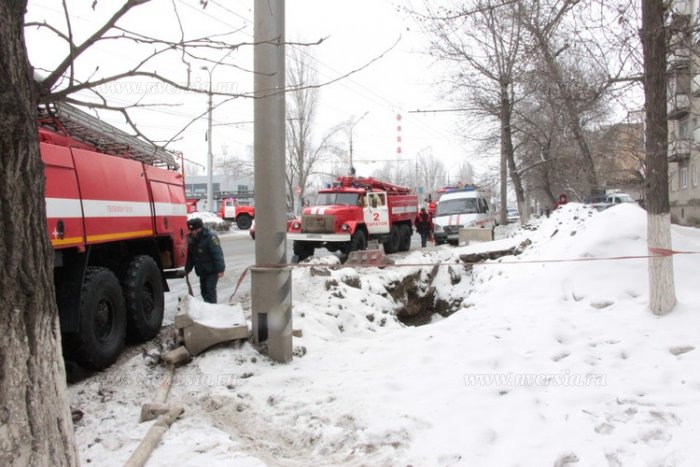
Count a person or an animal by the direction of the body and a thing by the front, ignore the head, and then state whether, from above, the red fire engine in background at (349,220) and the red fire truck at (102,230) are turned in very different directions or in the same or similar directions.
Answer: same or similar directions

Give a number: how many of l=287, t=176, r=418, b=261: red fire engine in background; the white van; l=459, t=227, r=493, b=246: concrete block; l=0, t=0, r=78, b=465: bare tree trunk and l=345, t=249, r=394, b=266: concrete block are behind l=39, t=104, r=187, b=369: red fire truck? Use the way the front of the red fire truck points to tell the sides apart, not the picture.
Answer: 4

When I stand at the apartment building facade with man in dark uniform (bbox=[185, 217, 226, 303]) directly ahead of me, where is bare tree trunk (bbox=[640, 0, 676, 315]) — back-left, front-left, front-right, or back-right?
front-left

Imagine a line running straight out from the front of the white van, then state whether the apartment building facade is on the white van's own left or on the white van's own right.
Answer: on the white van's own left

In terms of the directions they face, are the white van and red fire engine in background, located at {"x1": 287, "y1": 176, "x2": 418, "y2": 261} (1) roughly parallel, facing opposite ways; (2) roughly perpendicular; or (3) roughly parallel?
roughly parallel

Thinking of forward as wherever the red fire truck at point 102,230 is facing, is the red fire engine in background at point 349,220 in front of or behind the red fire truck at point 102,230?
behind

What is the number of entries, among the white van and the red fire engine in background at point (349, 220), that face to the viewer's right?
0

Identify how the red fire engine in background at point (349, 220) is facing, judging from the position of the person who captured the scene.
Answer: facing the viewer and to the left of the viewer

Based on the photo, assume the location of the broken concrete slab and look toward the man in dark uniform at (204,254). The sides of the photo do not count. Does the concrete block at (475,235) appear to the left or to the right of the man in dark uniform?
right

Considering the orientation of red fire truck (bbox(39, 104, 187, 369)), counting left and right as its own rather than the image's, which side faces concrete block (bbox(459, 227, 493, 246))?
back

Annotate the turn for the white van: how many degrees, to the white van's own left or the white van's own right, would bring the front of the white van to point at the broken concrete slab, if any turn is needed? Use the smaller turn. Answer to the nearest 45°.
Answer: approximately 45° to the white van's own left

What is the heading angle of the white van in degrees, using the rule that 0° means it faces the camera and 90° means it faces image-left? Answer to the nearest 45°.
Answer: approximately 45°

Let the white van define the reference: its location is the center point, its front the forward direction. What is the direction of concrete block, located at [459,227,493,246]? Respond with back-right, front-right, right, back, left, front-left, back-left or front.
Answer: front-left
